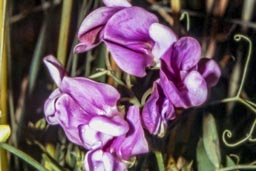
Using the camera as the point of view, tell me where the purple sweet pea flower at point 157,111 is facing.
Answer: facing the viewer and to the right of the viewer

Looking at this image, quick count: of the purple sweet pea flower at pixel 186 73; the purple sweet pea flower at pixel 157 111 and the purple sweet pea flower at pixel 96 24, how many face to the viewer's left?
1
